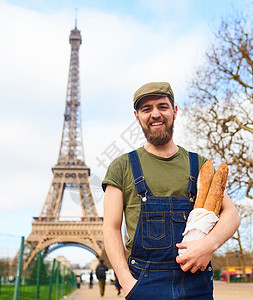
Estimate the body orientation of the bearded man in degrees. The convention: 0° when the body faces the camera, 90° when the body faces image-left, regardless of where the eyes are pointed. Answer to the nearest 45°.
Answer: approximately 0°

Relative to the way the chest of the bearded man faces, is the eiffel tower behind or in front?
behind
